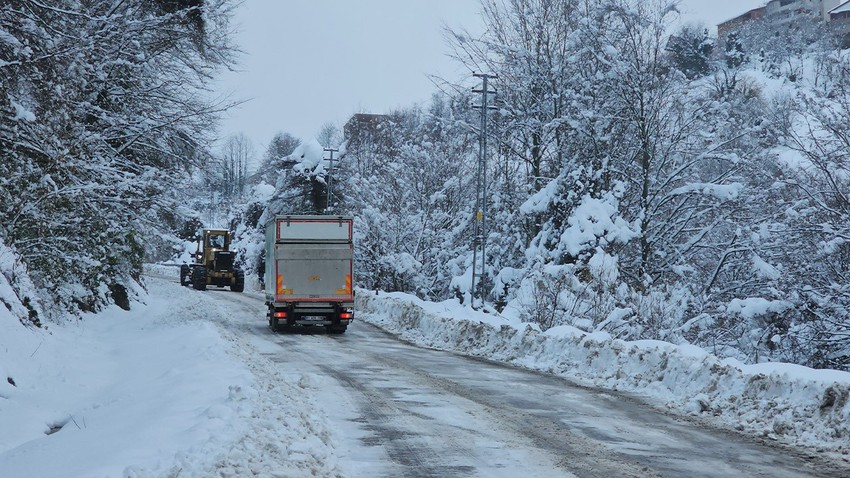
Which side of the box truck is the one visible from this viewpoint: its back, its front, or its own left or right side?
back

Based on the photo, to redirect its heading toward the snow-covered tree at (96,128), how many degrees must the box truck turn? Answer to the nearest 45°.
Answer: approximately 135° to its left
